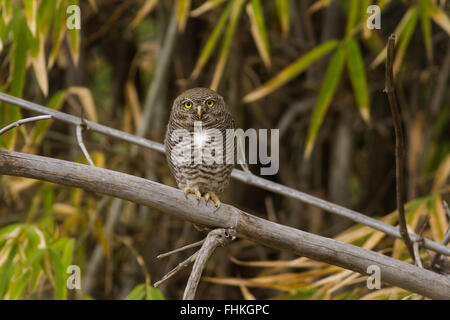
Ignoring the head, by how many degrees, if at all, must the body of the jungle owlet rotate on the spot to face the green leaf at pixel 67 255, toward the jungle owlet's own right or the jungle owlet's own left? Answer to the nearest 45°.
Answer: approximately 135° to the jungle owlet's own right

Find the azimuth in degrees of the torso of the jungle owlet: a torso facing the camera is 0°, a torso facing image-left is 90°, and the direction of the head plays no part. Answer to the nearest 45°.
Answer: approximately 0°

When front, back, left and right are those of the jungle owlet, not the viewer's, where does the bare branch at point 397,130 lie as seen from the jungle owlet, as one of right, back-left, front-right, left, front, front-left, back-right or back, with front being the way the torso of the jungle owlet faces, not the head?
front-left

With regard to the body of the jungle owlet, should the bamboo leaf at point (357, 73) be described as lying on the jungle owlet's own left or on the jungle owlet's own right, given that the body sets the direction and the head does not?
on the jungle owlet's own left

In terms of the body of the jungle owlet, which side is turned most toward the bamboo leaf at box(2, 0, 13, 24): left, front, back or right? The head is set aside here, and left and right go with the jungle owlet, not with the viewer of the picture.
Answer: back

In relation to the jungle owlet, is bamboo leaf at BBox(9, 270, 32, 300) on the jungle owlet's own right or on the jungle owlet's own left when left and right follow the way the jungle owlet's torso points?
on the jungle owlet's own right

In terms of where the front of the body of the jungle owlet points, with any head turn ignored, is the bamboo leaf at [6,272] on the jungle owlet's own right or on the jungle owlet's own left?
on the jungle owlet's own right

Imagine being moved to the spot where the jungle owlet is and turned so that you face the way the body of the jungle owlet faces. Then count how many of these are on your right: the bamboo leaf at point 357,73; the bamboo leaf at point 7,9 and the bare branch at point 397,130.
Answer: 1
